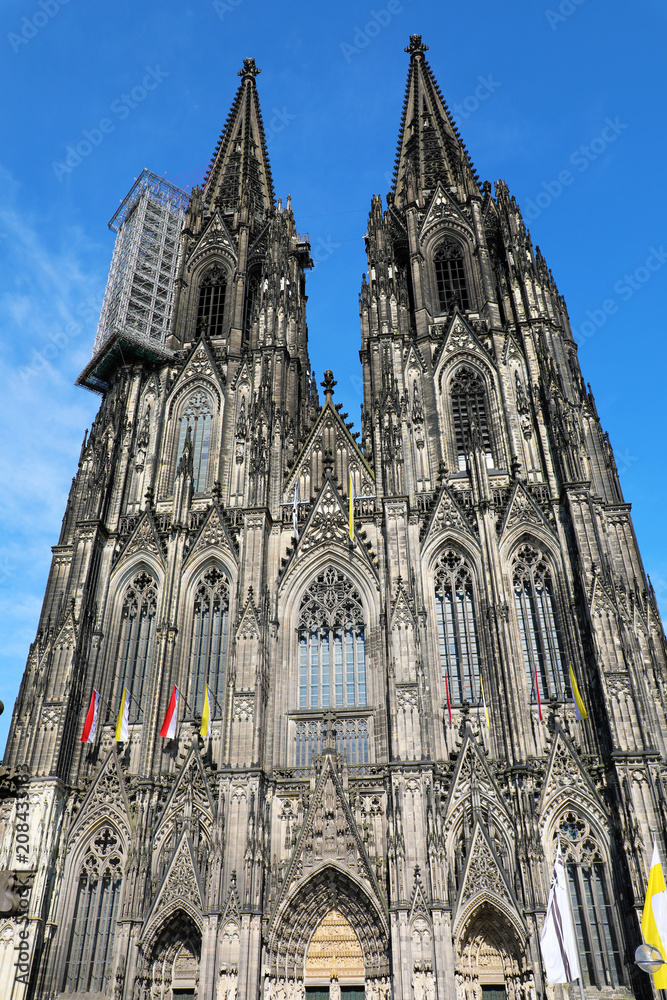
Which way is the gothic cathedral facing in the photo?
toward the camera
